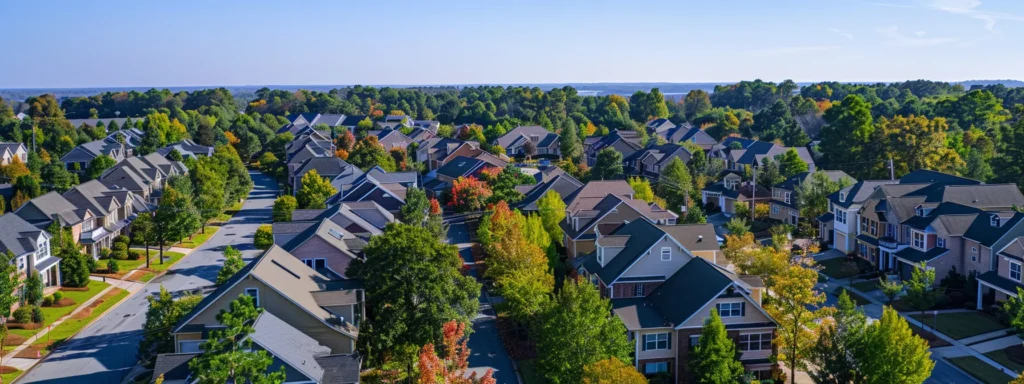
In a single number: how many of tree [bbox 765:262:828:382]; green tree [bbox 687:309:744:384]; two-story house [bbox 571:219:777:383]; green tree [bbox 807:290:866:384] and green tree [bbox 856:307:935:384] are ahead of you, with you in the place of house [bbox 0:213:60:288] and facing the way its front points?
5

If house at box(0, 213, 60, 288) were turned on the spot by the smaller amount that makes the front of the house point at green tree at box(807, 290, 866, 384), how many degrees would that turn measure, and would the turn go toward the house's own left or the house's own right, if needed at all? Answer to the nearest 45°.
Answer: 0° — it already faces it

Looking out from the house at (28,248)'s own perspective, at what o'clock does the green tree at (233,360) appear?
The green tree is roughly at 1 o'clock from the house.

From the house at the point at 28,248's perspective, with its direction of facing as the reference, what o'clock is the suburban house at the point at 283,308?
The suburban house is roughly at 1 o'clock from the house.

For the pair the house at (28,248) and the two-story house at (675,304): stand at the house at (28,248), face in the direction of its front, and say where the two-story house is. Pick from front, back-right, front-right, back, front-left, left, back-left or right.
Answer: front

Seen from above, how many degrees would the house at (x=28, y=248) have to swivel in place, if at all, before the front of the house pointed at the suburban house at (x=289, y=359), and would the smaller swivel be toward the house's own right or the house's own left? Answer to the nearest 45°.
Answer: approximately 45° to the house's own right

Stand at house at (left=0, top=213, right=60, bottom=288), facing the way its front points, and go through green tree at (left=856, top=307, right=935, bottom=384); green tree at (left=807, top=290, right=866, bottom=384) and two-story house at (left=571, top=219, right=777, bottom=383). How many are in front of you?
3

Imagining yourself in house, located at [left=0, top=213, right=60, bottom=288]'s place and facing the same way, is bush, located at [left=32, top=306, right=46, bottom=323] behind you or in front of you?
in front

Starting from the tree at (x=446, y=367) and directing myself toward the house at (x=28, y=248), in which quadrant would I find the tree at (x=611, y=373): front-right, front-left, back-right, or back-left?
back-right

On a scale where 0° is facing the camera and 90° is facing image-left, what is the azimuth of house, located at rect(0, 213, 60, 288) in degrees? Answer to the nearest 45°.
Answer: approximately 315°

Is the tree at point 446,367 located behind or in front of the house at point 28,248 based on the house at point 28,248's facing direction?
in front

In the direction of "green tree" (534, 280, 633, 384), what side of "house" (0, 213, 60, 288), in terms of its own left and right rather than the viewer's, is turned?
front

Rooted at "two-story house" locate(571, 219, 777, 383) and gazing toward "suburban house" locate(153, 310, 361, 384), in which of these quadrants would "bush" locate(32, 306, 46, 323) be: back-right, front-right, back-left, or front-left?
front-right

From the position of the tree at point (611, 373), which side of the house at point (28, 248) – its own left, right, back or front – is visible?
front
